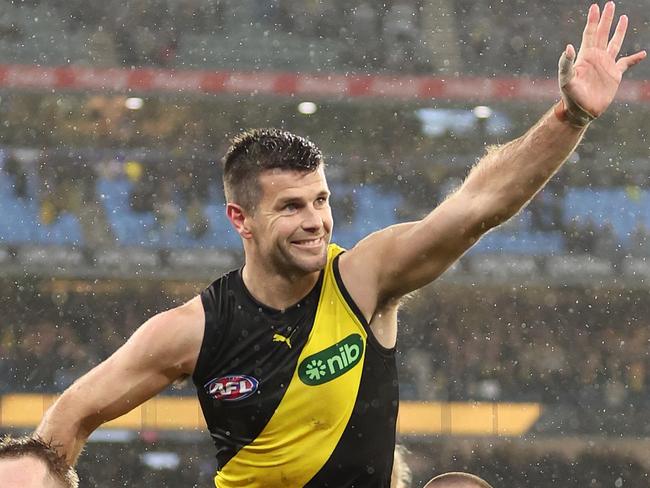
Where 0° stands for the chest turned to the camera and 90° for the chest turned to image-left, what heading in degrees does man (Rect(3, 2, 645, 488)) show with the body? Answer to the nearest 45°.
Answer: approximately 0°
